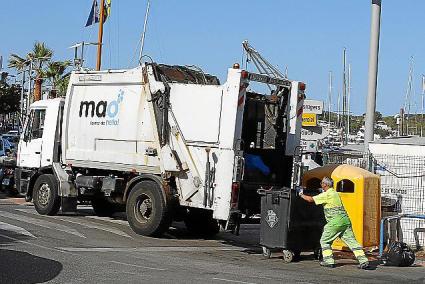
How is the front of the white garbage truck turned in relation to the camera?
facing away from the viewer and to the left of the viewer

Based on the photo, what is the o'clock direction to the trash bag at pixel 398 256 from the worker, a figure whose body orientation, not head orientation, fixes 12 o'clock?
The trash bag is roughly at 5 o'clock from the worker.

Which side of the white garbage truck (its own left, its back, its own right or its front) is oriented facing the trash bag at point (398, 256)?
back

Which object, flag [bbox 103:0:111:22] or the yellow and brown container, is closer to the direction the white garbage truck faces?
the flag

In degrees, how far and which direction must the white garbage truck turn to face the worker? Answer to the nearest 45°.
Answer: approximately 180°

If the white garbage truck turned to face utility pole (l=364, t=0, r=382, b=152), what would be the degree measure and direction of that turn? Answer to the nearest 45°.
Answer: approximately 135° to its right

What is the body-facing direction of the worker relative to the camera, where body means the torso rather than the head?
to the viewer's left

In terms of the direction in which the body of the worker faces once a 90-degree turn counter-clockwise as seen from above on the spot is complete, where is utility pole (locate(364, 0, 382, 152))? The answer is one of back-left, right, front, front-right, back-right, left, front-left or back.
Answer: back

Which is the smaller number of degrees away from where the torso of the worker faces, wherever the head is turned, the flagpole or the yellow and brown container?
the flagpole
